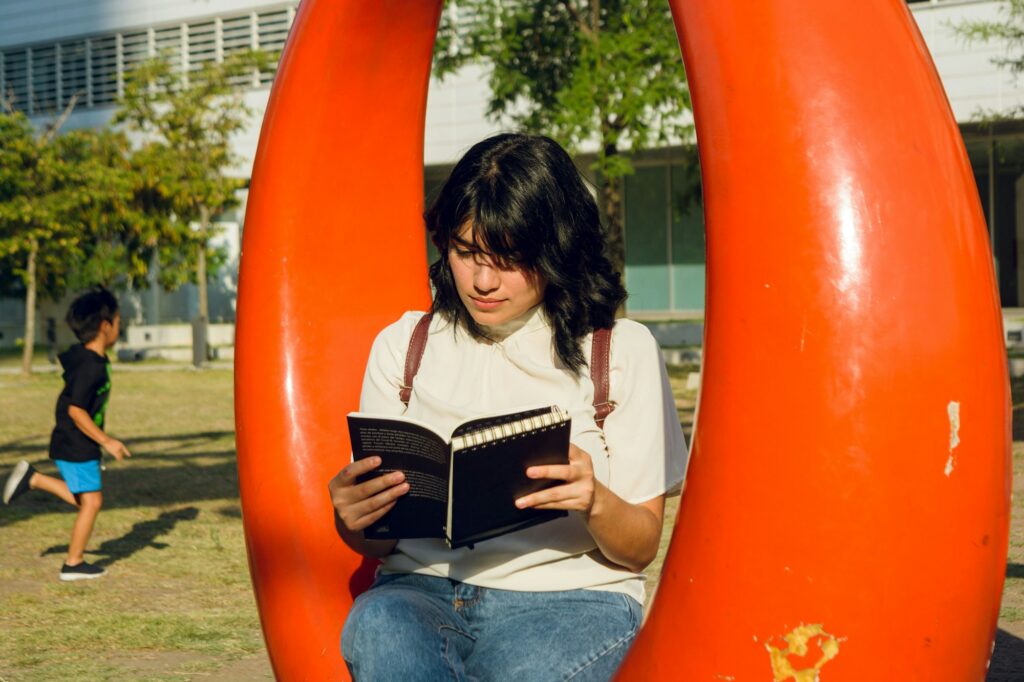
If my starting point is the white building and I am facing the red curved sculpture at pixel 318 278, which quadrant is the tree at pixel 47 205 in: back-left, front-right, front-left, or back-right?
front-right

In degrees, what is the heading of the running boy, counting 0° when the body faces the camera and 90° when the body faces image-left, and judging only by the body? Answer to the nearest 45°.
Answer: approximately 270°

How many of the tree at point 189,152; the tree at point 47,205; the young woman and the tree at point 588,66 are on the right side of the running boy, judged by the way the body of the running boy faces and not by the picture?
1

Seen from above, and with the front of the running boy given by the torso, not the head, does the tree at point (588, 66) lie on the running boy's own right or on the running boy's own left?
on the running boy's own left

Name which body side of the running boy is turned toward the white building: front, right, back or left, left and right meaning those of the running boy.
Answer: left

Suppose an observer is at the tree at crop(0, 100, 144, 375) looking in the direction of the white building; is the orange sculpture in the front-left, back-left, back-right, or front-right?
back-right

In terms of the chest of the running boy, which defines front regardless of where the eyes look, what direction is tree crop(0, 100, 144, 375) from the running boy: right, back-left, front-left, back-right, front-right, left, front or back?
left

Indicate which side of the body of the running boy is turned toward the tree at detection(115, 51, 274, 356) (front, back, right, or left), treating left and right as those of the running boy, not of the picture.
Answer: left

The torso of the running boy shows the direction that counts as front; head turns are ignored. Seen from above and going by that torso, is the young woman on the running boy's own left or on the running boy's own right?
on the running boy's own right

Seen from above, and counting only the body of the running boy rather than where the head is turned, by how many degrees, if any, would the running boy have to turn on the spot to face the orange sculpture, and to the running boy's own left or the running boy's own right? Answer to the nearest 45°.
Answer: approximately 90° to the running boy's own right
